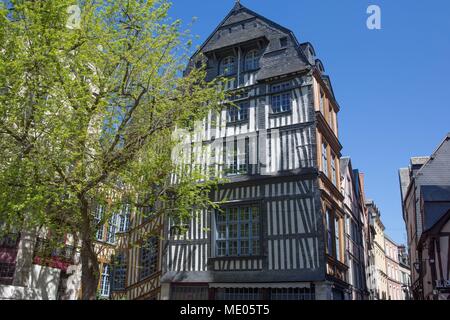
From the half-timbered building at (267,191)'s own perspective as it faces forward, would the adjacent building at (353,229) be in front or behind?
behind

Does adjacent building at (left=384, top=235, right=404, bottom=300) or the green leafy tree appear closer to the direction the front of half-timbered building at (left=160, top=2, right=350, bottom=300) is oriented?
the green leafy tree

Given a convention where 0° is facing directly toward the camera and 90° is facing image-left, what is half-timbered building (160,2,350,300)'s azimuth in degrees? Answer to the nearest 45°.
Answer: approximately 0°

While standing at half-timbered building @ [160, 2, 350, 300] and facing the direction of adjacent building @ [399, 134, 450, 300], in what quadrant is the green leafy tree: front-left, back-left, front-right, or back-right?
back-right

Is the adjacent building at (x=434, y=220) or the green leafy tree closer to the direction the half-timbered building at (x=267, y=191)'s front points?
the green leafy tree

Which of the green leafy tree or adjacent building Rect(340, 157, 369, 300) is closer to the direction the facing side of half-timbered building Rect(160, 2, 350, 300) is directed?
the green leafy tree

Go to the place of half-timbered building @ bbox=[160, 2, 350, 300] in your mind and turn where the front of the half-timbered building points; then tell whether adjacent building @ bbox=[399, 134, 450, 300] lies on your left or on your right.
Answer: on your left

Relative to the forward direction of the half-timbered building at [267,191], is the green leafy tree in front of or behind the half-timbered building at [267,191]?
in front
